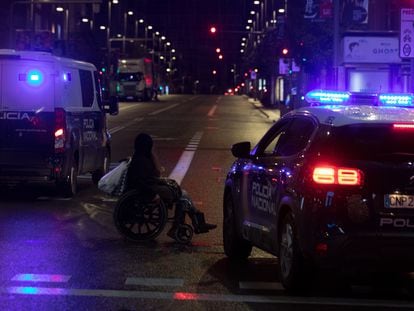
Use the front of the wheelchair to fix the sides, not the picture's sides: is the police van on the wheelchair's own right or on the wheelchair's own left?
on the wheelchair's own left

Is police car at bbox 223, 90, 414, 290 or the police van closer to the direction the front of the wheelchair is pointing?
the police car

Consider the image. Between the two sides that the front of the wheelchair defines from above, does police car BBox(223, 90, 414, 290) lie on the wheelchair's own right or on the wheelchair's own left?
on the wheelchair's own right

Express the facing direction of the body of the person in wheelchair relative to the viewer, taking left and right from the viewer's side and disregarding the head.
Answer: facing to the right of the viewer

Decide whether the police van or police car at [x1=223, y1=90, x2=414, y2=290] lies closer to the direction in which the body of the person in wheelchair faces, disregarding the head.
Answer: the police car

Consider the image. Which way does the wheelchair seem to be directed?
to the viewer's right
